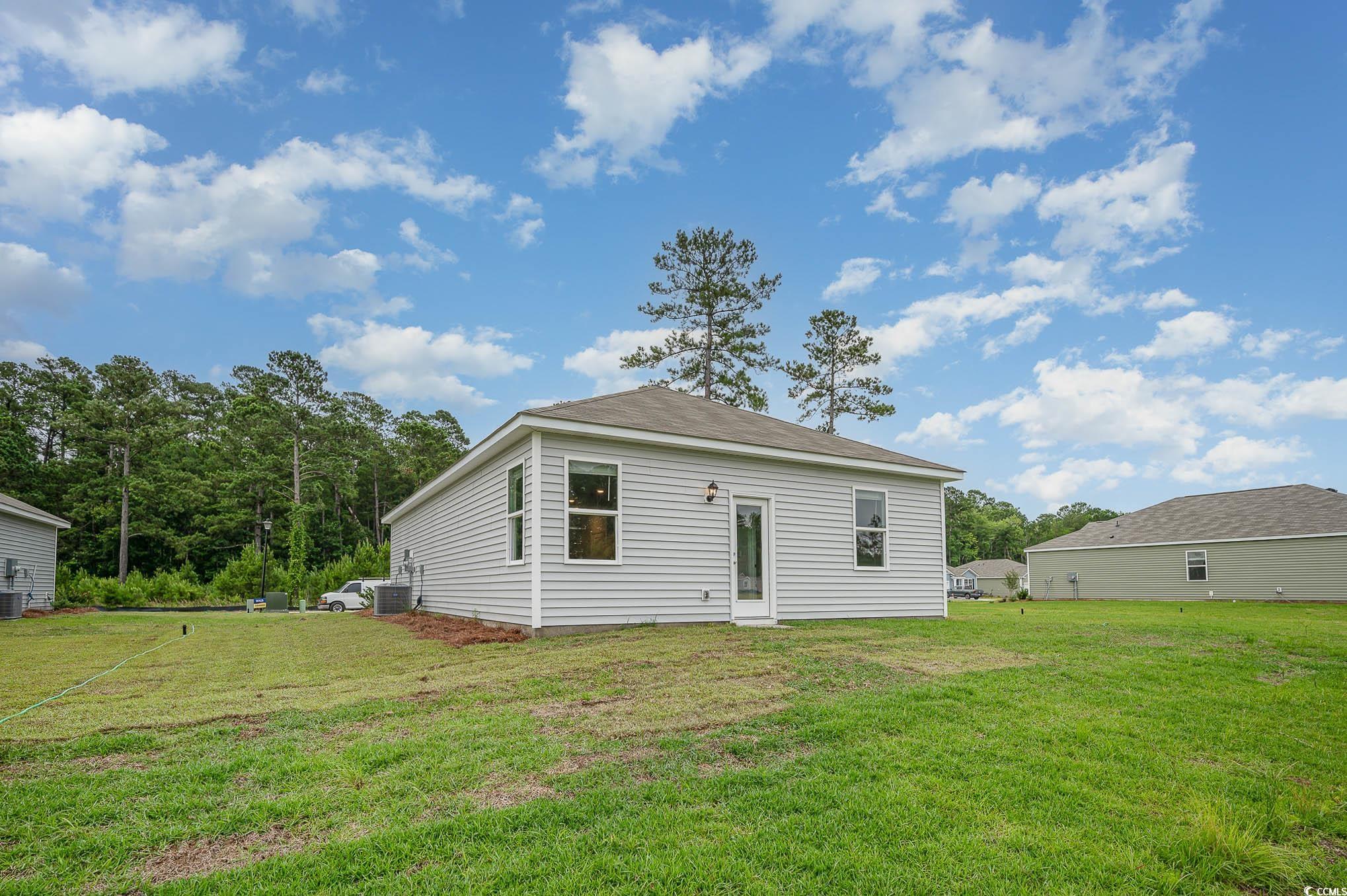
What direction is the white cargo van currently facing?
to the viewer's left

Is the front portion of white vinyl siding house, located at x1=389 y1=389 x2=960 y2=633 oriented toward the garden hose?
no

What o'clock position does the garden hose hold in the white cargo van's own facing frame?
The garden hose is roughly at 9 o'clock from the white cargo van.

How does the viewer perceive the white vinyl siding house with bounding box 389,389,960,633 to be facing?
facing away from the viewer and to the left of the viewer

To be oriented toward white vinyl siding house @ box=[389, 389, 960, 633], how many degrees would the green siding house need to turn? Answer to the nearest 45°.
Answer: approximately 90° to its left

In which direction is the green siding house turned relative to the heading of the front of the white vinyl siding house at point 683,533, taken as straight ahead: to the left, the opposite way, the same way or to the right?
the same way

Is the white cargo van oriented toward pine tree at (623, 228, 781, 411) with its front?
no
